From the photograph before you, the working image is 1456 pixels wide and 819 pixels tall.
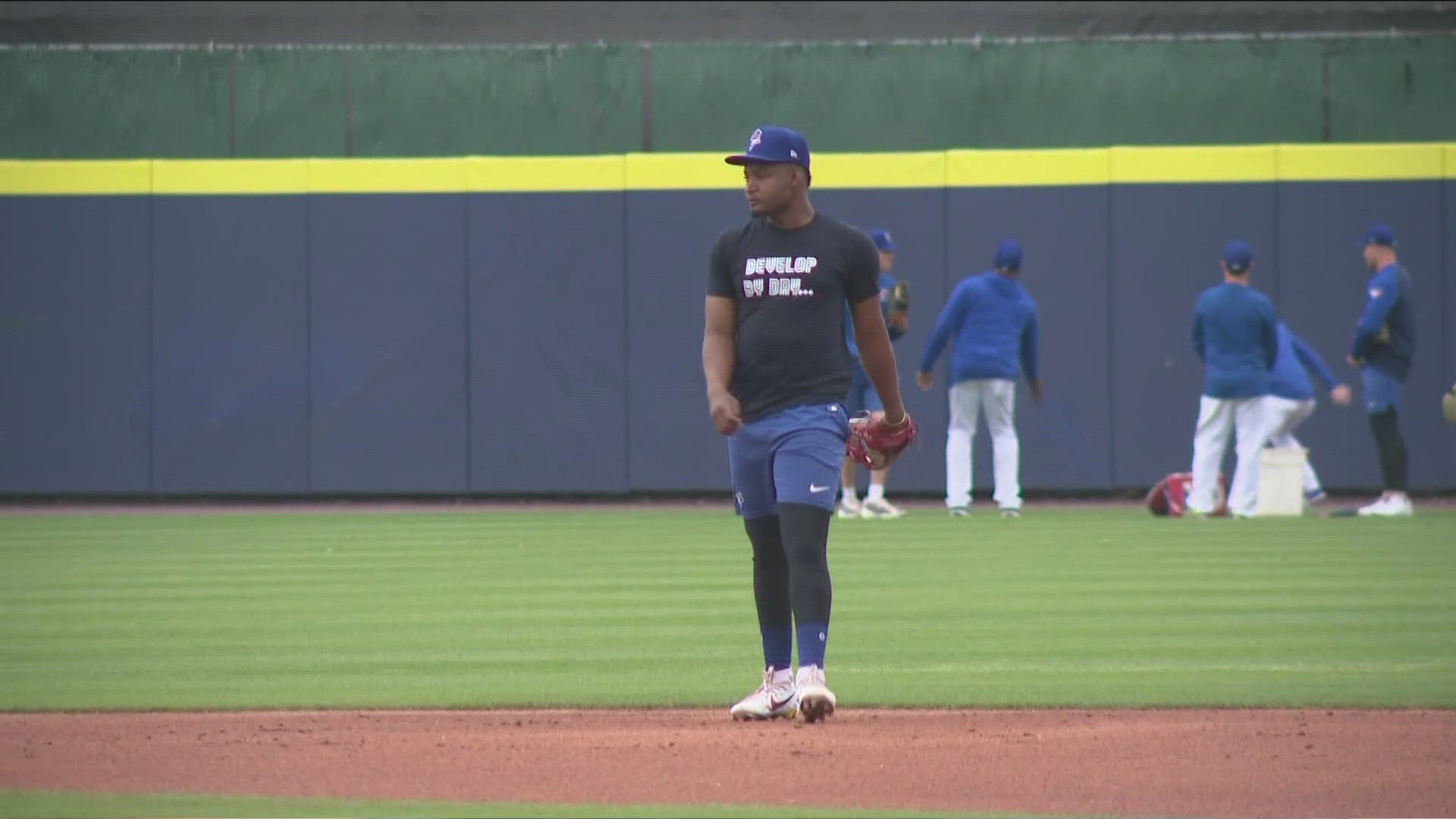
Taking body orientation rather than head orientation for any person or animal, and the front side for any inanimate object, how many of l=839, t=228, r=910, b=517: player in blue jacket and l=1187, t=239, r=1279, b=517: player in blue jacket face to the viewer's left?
0

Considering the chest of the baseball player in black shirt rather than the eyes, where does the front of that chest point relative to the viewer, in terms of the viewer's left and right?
facing the viewer and to the left of the viewer

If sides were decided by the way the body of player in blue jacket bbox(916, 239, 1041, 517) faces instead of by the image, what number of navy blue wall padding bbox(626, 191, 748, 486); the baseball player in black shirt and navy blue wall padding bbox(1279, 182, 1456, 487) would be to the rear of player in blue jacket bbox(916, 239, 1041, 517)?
1

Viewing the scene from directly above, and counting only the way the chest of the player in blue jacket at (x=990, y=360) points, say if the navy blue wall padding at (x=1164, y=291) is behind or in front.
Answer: in front

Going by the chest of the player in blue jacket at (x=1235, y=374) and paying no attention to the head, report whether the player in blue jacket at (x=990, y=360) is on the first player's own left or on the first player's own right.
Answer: on the first player's own left

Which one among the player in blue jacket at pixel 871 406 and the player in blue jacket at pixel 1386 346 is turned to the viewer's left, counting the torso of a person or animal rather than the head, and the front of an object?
the player in blue jacket at pixel 1386 346

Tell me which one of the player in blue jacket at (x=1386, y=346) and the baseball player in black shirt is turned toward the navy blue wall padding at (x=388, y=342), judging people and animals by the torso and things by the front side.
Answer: the player in blue jacket

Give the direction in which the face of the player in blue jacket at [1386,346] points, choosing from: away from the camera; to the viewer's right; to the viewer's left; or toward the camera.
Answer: to the viewer's left

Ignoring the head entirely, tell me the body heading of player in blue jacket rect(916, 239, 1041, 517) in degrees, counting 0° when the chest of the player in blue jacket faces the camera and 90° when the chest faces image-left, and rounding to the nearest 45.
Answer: approximately 180°

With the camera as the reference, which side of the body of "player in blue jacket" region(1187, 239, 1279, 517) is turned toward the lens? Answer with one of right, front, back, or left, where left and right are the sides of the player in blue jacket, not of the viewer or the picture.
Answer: back

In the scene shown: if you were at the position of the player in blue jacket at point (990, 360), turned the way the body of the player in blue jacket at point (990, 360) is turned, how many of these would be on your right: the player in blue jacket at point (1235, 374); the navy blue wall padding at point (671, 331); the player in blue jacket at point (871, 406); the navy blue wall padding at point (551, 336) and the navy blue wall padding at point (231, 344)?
1

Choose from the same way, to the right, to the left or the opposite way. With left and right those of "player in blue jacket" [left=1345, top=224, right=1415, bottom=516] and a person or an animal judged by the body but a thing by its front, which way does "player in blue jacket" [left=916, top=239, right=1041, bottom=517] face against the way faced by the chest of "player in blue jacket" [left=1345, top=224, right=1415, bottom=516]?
to the right

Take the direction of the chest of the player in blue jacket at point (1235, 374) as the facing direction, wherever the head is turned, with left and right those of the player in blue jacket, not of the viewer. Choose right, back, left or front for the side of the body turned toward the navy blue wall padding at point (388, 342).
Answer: left
